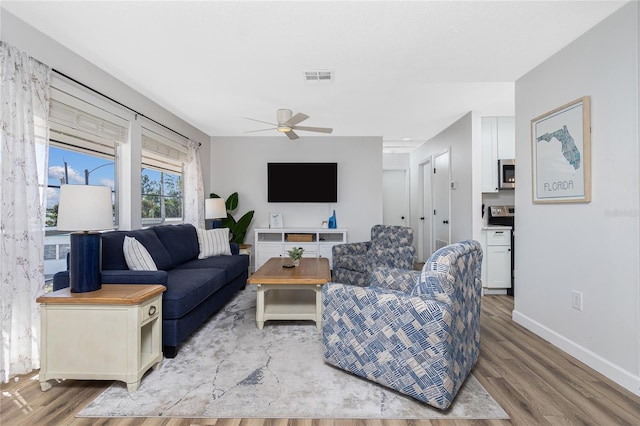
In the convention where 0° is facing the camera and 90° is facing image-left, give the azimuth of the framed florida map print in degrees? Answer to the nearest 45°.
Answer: approximately 45°

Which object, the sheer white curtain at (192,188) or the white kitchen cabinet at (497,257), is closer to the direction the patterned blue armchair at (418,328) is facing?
the sheer white curtain

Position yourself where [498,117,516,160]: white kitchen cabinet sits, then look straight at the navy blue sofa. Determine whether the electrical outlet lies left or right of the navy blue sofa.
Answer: left

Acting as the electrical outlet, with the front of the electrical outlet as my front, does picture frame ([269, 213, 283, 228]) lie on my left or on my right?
on my right

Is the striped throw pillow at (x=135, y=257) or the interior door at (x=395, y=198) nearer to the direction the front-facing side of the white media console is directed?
the striped throw pillow

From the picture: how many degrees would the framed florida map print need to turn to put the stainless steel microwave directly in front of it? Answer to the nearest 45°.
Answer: approximately 135° to its right

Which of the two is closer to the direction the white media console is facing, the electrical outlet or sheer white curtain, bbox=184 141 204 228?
the electrical outlet

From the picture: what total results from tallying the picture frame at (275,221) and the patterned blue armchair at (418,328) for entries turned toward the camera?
1

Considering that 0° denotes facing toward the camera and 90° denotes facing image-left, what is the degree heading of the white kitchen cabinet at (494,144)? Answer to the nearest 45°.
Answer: approximately 0°

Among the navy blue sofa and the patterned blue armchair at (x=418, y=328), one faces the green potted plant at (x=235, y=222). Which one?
the patterned blue armchair
